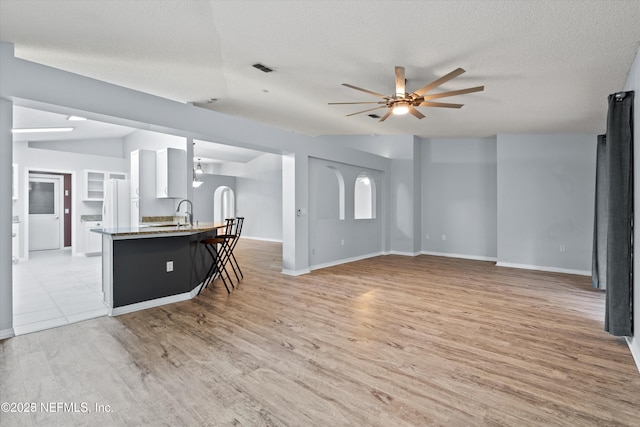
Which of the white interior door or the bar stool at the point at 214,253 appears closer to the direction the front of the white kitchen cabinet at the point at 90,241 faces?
the bar stool

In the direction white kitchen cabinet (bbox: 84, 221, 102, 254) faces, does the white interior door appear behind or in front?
behind

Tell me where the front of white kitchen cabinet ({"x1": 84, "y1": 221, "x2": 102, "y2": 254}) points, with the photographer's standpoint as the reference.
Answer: facing the viewer and to the right of the viewer
